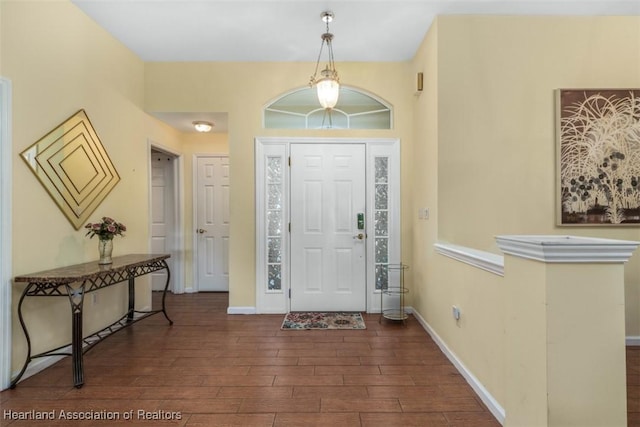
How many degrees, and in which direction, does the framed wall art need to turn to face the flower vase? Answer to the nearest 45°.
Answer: approximately 45° to its right

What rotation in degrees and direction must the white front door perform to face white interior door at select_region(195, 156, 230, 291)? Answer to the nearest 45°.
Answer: approximately 135° to its right

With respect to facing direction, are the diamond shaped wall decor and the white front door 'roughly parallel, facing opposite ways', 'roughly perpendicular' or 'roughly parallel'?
roughly perpendicular

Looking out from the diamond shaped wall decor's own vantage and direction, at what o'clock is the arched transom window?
The arched transom window is roughly at 11 o'clock from the diamond shaped wall decor.

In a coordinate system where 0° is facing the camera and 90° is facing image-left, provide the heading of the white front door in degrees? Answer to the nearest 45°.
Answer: approximately 0°

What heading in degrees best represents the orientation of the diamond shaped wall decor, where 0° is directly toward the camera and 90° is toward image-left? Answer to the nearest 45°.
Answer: approximately 315°

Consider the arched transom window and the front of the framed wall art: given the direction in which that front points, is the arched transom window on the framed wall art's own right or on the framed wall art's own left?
on the framed wall art's own right

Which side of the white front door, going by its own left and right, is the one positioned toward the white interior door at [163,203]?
right

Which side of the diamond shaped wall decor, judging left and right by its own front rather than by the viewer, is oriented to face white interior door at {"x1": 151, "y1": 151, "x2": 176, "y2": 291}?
left

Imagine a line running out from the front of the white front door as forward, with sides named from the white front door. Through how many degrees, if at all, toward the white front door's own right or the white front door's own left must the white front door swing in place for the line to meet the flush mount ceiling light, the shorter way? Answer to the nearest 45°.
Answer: approximately 90° to the white front door's own right
